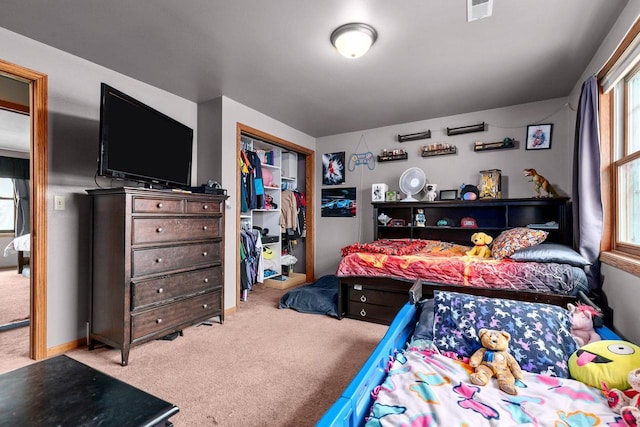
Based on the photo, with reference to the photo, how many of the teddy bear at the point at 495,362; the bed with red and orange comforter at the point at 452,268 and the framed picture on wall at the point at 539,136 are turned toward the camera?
2

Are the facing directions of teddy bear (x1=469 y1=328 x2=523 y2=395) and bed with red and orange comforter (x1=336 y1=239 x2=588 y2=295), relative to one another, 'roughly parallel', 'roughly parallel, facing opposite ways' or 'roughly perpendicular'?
roughly perpendicular

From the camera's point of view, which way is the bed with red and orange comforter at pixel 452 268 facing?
to the viewer's left

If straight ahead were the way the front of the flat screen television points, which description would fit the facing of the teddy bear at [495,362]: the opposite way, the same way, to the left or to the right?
to the right

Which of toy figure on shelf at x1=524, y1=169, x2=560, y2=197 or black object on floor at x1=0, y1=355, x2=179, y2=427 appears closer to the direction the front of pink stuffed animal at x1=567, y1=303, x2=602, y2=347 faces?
the black object on floor

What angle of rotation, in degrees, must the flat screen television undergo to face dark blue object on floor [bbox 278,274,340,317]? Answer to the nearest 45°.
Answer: approximately 45° to its left

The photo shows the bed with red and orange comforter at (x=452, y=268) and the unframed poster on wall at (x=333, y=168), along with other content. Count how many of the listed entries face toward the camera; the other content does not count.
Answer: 1
